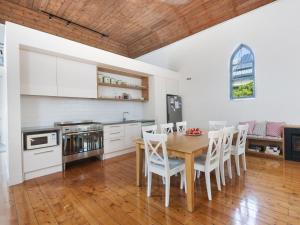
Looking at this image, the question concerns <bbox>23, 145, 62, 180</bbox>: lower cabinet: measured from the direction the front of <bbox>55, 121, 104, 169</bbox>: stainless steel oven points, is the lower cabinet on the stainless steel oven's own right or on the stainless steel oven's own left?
on the stainless steel oven's own right

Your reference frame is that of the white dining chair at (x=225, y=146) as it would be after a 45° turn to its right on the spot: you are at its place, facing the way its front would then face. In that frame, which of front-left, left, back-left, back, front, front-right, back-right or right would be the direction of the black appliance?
front-right

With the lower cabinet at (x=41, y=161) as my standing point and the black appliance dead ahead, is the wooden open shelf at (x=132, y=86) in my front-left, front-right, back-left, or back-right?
front-left

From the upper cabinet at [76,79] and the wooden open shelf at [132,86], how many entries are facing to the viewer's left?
0

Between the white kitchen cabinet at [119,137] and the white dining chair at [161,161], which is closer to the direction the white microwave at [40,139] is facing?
the white dining chair

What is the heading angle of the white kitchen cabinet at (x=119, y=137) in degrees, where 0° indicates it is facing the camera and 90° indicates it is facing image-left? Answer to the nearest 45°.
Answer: approximately 315°

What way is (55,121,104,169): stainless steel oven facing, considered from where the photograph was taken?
facing the viewer and to the right of the viewer

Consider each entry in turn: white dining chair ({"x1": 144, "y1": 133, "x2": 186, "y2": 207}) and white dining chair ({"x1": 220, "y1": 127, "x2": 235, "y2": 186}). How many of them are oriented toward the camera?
0

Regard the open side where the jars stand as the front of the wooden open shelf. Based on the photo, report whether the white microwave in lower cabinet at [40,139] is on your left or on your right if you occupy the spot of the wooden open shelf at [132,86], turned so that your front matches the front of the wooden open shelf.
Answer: on your right

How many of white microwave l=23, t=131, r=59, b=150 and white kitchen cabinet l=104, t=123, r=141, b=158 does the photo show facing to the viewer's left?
0

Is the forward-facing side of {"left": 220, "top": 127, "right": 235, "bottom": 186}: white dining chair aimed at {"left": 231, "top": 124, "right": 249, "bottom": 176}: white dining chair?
no

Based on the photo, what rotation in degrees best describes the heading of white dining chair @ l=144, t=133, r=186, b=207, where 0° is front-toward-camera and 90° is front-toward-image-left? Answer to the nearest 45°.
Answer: approximately 225°

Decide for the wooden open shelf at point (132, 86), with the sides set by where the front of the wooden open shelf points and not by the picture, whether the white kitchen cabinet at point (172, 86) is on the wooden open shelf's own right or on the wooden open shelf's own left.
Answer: on the wooden open shelf's own left

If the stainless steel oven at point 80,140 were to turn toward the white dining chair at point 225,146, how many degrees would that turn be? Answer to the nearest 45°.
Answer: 0° — it already faces it

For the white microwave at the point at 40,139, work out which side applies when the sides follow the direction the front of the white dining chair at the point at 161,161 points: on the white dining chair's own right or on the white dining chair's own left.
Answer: on the white dining chair's own left

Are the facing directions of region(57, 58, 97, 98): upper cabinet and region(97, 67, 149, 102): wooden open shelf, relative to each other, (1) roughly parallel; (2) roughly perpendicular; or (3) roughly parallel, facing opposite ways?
roughly parallel

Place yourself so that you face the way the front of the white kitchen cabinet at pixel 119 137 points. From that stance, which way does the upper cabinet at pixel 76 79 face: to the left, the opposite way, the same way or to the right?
the same way
